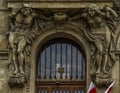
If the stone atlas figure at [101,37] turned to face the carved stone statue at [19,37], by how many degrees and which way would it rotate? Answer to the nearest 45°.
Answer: approximately 90° to its right

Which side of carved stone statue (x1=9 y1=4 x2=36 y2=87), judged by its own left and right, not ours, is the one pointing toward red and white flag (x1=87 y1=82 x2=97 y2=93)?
left

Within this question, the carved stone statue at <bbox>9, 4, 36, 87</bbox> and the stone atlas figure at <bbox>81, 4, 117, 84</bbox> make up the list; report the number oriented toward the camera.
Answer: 2

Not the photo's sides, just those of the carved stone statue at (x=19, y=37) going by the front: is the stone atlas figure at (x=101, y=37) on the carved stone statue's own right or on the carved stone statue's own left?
on the carved stone statue's own left

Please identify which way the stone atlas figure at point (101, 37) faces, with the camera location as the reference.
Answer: facing the viewer
